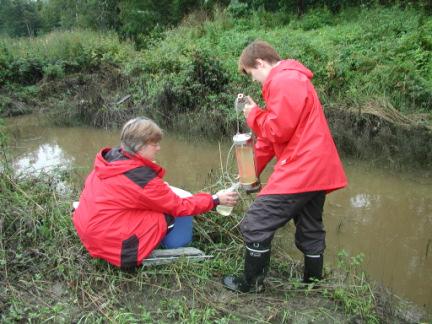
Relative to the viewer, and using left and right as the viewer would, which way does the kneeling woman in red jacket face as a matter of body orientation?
facing away from the viewer and to the right of the viewer

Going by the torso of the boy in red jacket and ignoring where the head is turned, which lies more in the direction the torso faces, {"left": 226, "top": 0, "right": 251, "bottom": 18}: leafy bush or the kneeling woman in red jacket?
the kneeling woman in red jacket

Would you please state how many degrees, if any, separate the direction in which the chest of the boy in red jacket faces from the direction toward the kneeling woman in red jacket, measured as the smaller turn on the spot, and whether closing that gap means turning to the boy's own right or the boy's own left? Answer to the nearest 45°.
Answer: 0° — they already face them

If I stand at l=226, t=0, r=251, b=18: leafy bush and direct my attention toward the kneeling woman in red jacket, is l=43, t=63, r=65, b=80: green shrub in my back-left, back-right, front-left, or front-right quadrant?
front-right

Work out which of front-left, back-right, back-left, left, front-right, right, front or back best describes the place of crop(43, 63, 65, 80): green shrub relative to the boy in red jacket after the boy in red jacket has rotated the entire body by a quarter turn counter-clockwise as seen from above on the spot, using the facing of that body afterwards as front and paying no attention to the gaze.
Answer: back-right

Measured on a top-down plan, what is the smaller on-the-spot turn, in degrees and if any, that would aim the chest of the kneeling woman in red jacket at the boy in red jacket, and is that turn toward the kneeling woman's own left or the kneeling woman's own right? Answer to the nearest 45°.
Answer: approximately 45° to the kneeling woman's own right

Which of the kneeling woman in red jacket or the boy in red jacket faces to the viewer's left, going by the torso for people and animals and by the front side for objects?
the boy in red jacket

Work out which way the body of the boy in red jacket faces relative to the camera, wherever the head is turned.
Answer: to the viewer's left

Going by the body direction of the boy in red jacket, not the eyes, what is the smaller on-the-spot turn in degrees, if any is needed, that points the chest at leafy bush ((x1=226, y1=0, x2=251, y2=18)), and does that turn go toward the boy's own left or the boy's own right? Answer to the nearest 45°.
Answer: approximately 90° to the boy's own right

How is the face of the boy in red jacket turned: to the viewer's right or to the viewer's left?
to the viewer's left

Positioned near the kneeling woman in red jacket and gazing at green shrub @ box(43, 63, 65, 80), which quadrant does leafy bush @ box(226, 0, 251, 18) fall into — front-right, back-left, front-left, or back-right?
front-right

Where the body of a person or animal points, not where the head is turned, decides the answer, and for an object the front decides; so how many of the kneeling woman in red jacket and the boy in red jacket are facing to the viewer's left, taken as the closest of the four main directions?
1
